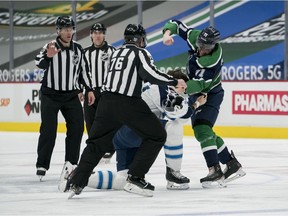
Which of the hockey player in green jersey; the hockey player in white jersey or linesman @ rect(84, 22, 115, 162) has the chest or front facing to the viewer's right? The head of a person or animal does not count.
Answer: the hockey player in white jersey

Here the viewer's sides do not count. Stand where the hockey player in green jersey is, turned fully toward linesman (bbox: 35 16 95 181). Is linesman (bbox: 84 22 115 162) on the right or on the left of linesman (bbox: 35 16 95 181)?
right

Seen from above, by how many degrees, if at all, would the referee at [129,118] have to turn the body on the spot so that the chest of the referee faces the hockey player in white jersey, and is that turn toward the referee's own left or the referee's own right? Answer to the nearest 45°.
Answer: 0° — they already face them

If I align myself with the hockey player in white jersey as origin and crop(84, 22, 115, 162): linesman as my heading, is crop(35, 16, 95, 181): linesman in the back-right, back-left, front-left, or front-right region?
front-left

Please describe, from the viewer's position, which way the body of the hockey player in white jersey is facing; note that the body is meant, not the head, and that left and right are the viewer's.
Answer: facing to the right of the viewer

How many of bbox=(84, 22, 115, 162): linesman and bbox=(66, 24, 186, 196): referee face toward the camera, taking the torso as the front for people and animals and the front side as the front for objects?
1

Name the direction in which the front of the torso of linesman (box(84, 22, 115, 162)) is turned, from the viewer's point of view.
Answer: toward the camera

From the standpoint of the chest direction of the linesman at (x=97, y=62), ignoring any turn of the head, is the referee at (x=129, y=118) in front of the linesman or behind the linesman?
in front

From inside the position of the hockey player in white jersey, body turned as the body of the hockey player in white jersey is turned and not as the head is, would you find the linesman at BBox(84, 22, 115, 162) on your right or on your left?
on your left

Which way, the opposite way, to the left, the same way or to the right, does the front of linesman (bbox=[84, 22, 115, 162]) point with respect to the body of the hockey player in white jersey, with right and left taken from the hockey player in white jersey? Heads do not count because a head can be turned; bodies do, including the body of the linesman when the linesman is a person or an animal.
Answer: to the right

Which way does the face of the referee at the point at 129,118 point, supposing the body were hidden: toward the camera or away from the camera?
away from the camera

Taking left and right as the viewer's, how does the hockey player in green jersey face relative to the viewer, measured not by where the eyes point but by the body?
facing the viewer and to the left of the viewer

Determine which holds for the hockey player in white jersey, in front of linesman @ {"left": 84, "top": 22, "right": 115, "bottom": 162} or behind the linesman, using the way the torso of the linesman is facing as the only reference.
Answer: in front

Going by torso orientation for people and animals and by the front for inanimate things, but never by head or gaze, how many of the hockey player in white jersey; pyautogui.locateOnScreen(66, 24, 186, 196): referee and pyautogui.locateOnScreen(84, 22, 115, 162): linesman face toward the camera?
1

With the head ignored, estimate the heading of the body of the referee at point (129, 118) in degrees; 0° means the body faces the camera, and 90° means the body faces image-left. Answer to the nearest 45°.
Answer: approximately 225°
